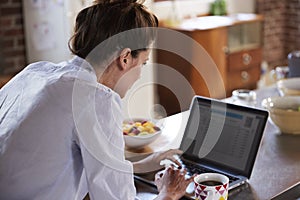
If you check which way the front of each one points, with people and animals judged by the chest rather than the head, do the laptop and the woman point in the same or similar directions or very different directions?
very different directions

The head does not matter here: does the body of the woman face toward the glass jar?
yes

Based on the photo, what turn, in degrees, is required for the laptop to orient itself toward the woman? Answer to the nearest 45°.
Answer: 0° — it already faces them

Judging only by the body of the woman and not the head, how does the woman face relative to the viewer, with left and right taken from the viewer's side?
facing away from the viewer and to the right of the viewer

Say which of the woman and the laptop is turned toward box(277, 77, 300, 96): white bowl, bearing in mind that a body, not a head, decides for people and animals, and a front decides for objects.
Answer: the woman

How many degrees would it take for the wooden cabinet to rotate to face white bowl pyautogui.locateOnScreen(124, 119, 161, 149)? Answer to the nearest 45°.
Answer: approximately 45° to its right

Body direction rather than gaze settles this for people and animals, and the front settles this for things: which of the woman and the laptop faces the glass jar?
the woman

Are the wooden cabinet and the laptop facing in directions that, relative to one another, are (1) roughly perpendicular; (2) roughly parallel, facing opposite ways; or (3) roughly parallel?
roughly perpendicular

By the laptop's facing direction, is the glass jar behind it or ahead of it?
behind

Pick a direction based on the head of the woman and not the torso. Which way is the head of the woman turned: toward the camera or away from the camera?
away from the camera

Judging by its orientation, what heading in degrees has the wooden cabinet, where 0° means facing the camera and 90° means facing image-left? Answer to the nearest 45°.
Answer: approximately 315°
